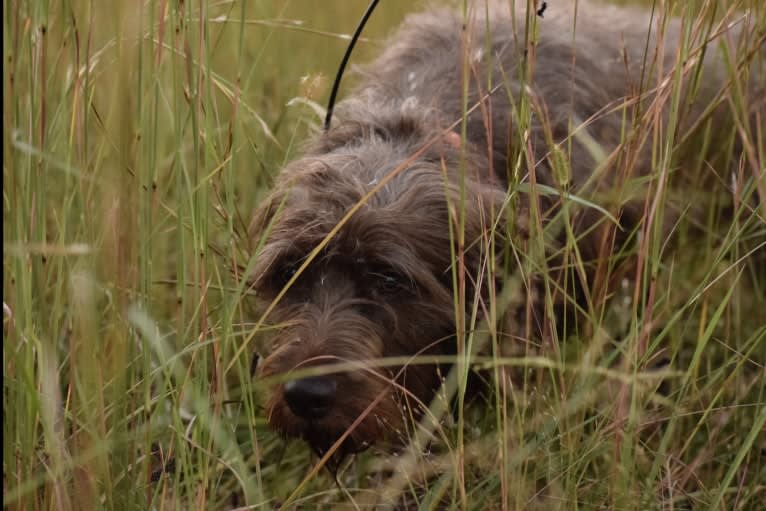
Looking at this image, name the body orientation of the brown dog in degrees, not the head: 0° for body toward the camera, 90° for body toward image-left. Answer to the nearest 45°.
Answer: approximately 45°
